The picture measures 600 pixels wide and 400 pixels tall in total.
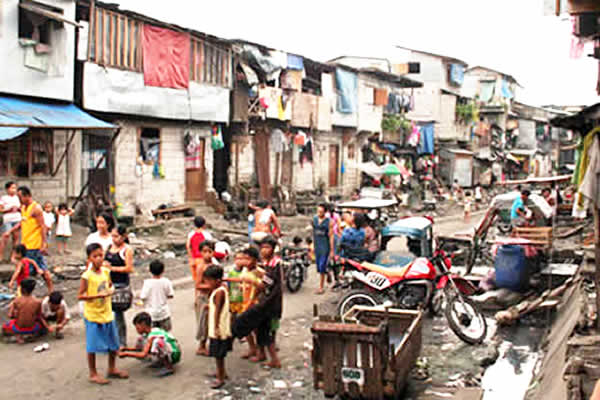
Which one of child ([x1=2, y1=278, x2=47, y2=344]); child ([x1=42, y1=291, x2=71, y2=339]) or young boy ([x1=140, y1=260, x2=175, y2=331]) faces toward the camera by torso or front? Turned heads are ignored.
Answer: child ([x1=42, y1=291, x2=71, y2=339])

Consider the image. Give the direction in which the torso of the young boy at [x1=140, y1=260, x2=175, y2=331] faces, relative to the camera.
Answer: away from the camera

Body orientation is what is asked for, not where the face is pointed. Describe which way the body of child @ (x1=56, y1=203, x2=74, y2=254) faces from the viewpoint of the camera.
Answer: toward the camera

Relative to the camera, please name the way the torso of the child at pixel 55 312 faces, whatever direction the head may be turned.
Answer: toward the camera

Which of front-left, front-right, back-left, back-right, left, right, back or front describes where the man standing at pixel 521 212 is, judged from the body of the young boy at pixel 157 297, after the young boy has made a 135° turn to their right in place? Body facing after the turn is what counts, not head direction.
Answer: left

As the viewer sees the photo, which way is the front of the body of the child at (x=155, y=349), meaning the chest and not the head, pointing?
to the viewer's left

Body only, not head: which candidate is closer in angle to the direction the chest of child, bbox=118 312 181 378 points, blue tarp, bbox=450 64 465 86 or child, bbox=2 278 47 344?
the child

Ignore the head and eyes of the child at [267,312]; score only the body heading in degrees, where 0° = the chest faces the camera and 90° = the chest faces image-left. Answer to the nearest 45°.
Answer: approximately 45°

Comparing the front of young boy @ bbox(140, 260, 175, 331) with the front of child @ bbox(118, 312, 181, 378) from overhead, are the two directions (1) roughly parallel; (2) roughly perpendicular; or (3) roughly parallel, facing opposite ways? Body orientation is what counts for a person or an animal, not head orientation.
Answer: roughly perpendicular

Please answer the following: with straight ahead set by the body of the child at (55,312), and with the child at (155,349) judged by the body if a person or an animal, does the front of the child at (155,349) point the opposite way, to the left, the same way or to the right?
to the right
